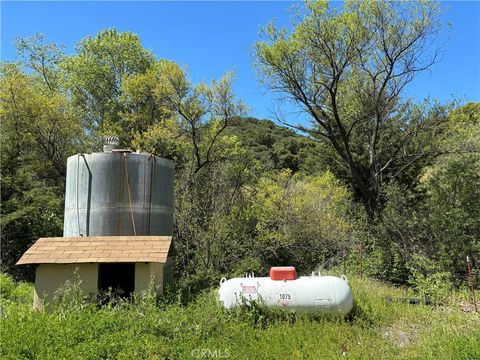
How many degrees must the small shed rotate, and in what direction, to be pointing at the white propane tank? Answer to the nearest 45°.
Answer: approximately 90° to its left

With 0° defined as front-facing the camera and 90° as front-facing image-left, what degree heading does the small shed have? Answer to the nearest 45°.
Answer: approximately 0°

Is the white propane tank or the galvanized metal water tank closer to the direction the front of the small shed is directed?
the white propane tank

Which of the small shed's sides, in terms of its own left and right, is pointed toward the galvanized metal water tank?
back
